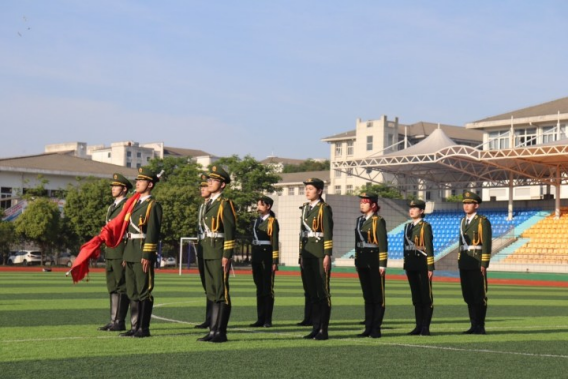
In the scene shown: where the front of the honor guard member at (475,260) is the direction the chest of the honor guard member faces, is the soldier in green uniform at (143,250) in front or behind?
in front

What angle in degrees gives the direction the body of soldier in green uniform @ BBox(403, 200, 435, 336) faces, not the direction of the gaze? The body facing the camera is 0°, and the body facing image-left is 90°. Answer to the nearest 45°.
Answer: approximately 45°

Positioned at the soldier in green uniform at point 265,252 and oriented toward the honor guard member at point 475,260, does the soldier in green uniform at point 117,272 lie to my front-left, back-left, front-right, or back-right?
back-right

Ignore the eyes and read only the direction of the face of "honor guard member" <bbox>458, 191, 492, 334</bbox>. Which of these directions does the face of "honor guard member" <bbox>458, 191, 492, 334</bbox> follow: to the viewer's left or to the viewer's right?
to the viewer's left

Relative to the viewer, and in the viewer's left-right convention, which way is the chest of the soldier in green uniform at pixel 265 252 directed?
facing the viewer and to the left of the viewer

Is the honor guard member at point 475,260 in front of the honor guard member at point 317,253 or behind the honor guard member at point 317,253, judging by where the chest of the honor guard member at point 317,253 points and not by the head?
behind

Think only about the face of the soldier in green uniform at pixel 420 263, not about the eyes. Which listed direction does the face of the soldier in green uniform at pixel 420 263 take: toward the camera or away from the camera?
toward the camera

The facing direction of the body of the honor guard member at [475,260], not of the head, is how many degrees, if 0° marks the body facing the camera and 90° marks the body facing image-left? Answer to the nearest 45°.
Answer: approximately 45°

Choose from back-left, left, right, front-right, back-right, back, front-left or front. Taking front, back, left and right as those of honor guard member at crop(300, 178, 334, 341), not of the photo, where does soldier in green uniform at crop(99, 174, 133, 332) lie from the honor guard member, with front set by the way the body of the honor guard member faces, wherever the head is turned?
front-right

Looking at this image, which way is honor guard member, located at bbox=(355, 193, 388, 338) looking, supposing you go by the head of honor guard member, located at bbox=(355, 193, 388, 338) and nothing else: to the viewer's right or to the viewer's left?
to the viewer's left

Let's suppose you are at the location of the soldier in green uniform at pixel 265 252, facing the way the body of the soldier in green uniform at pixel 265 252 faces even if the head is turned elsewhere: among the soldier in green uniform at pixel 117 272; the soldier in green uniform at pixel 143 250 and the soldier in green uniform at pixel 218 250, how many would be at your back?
0

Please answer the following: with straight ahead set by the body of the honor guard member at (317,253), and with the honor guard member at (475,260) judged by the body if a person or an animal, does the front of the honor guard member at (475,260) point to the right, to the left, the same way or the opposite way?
the same way

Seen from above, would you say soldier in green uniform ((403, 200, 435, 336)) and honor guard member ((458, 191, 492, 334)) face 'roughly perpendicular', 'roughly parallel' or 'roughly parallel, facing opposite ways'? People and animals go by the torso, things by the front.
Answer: roughly parallel

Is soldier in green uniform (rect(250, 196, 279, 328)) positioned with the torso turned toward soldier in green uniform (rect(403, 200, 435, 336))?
no

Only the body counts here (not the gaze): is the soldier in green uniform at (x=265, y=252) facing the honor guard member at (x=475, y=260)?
no
